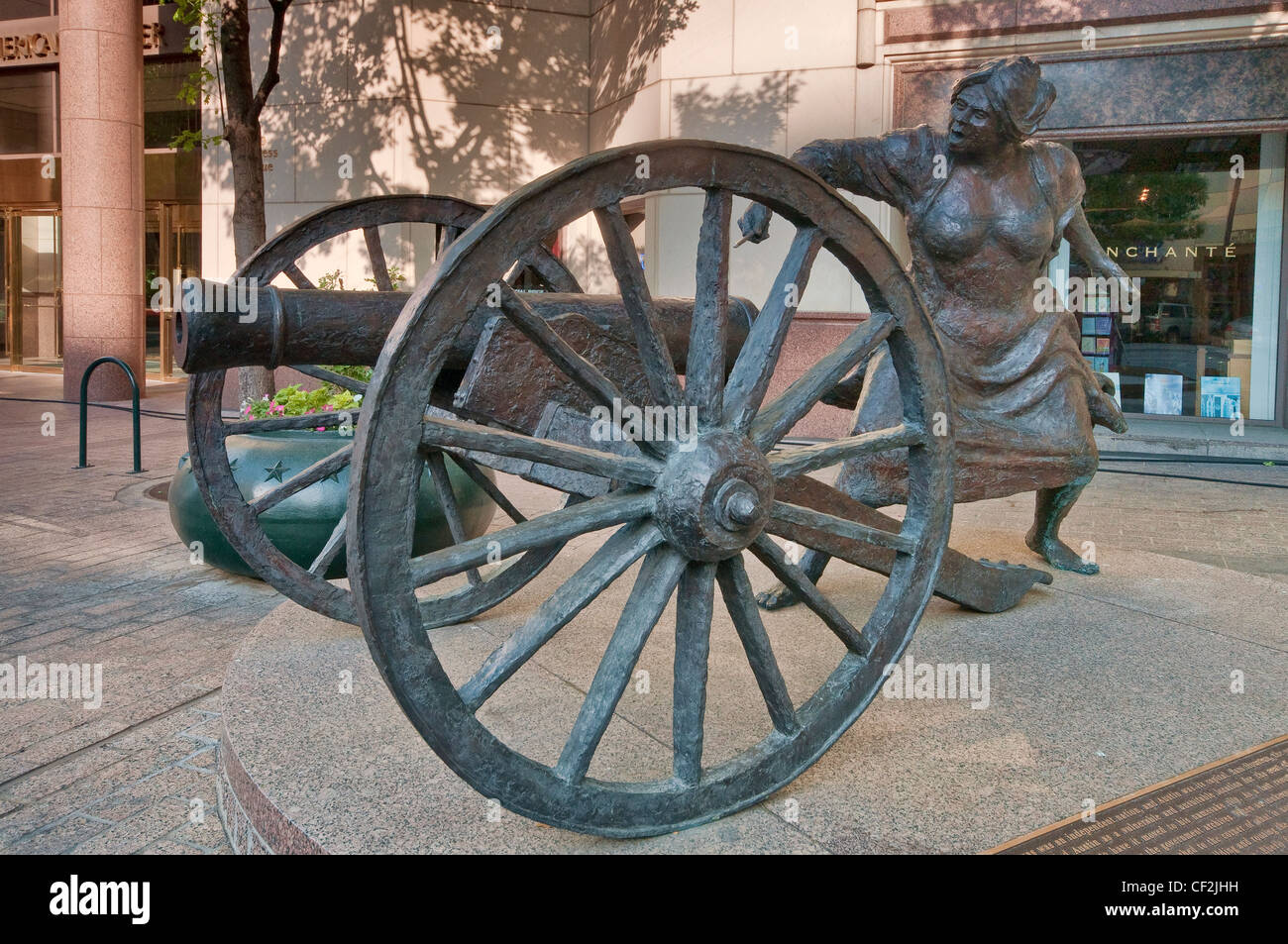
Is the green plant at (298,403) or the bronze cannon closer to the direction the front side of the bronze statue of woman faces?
the bronze cannon

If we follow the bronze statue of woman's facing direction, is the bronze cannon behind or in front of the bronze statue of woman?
in front

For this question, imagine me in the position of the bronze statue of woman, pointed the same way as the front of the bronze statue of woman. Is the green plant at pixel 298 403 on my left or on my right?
on my right

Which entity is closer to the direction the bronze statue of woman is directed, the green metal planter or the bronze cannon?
the bronze cannon

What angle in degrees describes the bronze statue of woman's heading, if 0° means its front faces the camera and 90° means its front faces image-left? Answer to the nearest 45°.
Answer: approximately 0°

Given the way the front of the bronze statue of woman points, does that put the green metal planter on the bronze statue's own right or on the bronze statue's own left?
on the bronze statue's own right
